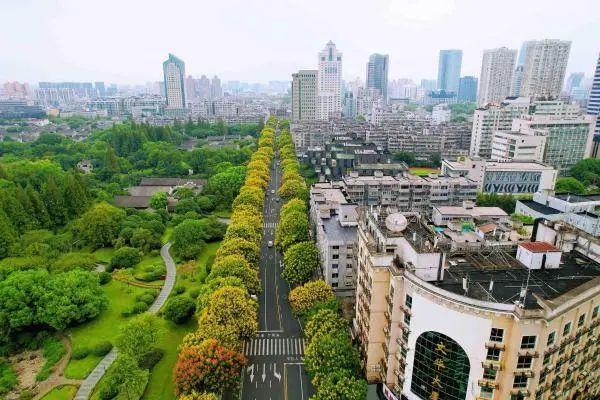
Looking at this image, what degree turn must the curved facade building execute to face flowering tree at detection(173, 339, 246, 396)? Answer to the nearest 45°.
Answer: approximately 45° to its right

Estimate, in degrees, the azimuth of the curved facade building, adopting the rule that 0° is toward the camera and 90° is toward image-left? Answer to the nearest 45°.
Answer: approximately 45°
